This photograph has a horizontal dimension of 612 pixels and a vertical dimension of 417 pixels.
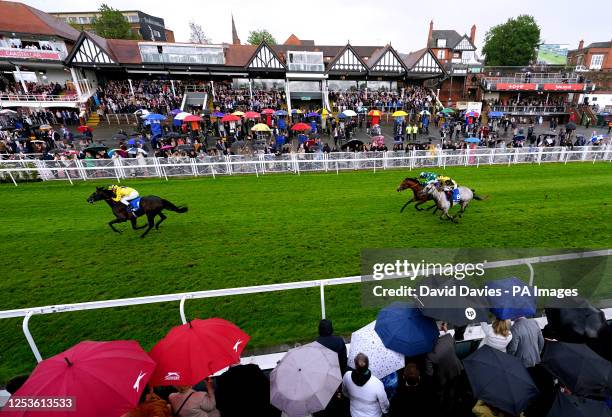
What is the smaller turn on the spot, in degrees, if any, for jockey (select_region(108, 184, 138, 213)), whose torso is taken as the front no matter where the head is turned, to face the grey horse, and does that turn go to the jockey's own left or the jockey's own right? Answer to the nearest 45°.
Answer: approximately 135° to the jockey's own left

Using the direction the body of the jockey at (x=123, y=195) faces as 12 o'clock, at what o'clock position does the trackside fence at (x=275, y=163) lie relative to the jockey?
The trackside fence is roughly at 5 o'clock from the jockey.

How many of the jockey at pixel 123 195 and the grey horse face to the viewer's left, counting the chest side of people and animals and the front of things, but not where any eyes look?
2

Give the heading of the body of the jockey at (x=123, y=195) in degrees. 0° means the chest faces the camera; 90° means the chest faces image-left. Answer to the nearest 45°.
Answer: approximately 90°

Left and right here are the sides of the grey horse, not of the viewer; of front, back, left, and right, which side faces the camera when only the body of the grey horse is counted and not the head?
left

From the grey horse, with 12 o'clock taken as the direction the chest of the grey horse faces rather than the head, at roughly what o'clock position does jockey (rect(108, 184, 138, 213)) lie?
The jockey is roughly at 11 o'clock from the grey horse.
